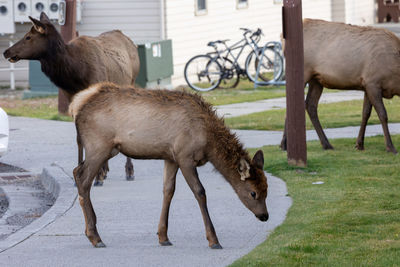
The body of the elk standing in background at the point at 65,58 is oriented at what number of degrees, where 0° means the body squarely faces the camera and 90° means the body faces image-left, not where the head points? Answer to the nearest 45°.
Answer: approximately 45°

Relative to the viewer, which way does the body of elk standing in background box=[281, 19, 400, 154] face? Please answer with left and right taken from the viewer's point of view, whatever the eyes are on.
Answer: facing to the right of the viewer

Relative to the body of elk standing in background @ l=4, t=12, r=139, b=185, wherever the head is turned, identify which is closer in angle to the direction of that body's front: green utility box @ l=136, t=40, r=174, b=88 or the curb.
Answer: the curb

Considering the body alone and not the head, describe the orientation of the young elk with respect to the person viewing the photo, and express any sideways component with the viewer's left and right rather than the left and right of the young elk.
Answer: facing to the right of the viewer

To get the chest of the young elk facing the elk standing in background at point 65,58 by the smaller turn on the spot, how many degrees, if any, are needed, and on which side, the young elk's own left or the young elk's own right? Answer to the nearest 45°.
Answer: approximately 90° to the young elk's own left

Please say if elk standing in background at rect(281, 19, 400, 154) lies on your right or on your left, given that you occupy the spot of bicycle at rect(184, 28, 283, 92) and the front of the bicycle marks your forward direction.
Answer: on your right

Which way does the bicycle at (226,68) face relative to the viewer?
to the viewer's right

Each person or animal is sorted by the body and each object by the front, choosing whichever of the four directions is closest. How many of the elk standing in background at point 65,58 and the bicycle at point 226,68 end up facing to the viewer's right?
1

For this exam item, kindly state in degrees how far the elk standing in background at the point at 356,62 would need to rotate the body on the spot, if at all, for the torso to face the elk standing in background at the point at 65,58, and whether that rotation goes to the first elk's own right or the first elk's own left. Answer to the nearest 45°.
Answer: approximately 135° to the first elk's own right

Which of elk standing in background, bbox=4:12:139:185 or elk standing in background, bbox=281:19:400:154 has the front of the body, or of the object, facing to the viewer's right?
elk standing in background, bbox=281:19:400:154

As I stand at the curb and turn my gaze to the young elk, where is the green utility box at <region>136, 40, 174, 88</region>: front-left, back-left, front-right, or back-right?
back-left

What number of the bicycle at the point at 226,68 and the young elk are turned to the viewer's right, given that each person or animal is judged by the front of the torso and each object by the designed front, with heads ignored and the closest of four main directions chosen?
2
